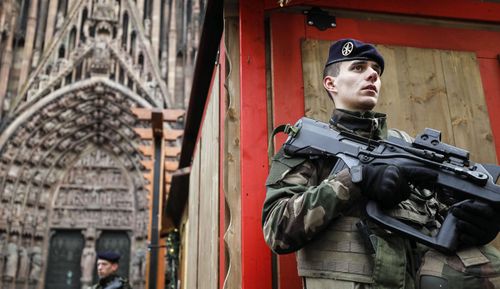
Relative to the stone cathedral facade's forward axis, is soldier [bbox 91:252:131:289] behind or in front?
in front

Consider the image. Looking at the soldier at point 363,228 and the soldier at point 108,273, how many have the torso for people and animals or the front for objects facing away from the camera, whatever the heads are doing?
0

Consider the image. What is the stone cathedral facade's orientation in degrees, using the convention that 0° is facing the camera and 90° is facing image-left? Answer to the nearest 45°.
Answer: approximately 0°

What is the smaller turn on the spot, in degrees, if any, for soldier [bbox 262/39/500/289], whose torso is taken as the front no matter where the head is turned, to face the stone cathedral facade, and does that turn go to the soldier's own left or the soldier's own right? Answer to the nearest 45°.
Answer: approximately 180°

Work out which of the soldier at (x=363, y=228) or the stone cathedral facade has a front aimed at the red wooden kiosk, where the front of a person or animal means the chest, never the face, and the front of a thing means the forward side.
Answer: the stone cathedral facade

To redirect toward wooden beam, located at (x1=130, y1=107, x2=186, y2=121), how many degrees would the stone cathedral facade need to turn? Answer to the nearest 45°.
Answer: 0° — it already faces it

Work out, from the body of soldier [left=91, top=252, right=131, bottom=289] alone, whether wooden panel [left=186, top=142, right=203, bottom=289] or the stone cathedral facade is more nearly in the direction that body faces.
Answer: the wooden panel

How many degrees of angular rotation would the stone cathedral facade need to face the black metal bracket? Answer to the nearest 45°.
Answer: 0° — it already faces it

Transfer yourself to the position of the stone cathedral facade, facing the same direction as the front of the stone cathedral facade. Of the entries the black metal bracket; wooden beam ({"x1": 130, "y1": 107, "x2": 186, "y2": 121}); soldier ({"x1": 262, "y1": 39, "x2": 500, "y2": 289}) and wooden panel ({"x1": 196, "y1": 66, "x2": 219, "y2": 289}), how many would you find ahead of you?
4

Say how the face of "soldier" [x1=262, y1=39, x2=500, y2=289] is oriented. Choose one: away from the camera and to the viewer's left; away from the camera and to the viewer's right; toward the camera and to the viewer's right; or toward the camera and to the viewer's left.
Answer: toward the camera and to the viewer's right

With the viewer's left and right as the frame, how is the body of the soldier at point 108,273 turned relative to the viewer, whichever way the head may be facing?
facing the viewer and to the left of the viewer

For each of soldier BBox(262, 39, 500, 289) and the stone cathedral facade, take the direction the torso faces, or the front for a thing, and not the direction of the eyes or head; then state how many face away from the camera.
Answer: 0

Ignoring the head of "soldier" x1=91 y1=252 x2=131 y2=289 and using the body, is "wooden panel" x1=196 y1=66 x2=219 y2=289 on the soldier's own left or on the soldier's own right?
on the soldier's own left
